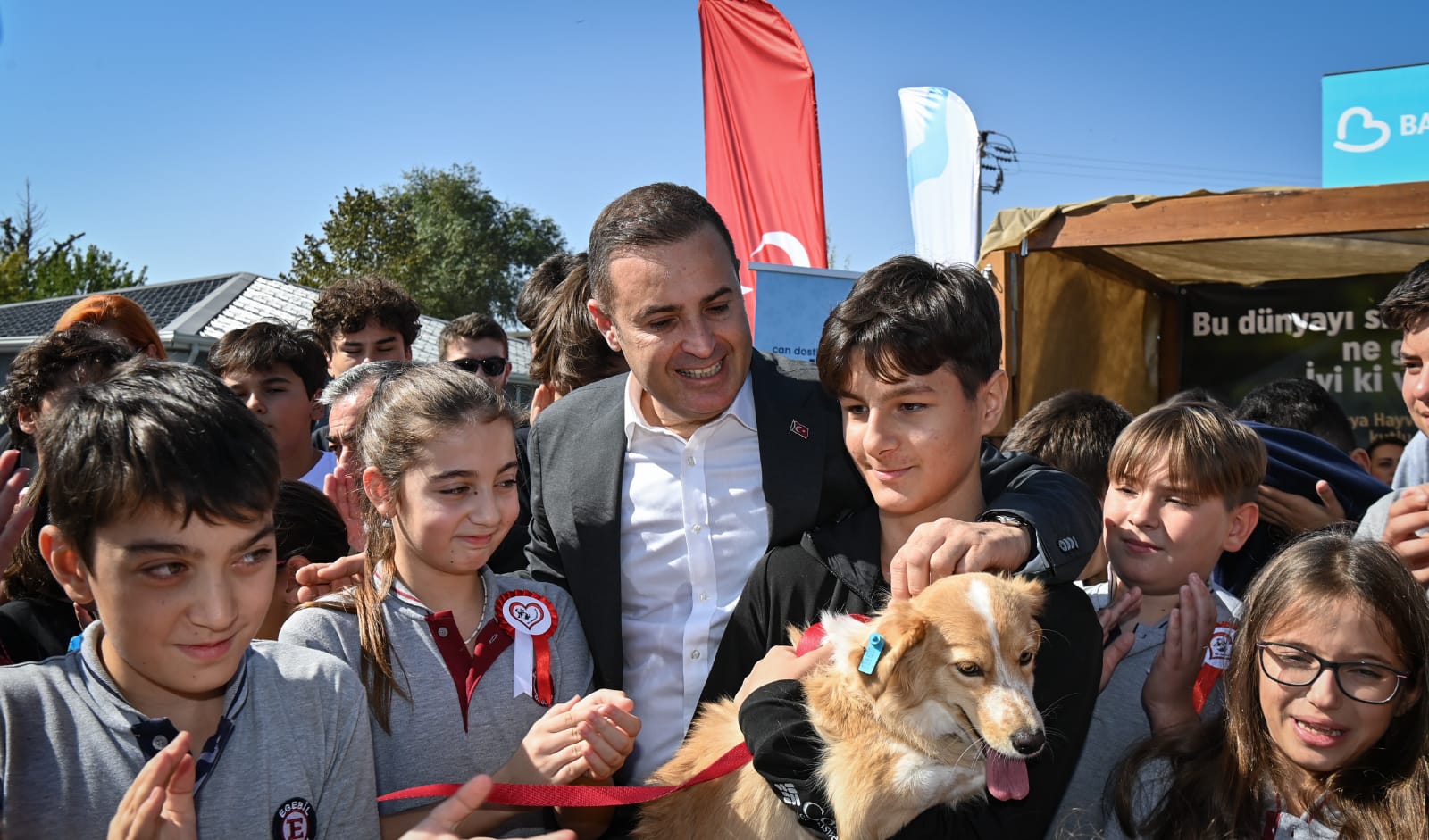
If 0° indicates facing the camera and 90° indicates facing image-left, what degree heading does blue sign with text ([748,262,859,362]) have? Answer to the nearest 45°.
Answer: approximately 0°

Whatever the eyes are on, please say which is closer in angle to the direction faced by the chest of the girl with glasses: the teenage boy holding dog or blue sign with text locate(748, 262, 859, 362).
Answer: the teenage boy holding dog

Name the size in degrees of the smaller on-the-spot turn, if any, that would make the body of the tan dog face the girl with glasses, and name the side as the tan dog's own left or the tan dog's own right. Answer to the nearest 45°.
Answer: approximately 45° to the tan dog's own left

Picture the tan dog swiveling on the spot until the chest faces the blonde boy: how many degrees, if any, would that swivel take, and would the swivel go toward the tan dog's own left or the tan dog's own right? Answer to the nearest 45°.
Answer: approximately 90° to the tan dog's own left

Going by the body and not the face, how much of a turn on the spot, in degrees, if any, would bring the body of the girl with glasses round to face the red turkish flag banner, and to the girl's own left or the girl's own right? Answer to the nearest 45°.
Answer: approximately 135° to the girl's own right

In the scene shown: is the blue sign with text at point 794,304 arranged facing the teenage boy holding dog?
yes

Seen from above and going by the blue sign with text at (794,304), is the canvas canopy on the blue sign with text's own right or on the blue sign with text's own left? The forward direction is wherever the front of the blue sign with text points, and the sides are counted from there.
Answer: on the blue sign with text's own left

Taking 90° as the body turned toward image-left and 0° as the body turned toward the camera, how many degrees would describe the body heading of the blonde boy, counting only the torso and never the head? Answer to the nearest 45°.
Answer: approximately 45°

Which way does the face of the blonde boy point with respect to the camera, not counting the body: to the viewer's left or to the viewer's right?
to the viewer's left

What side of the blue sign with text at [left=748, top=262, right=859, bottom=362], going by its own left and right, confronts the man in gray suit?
front

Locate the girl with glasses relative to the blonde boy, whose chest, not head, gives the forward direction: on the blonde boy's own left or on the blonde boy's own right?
on the blonde boy's own left

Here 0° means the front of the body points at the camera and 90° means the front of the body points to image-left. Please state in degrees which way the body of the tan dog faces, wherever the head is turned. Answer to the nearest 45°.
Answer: approximately 315°

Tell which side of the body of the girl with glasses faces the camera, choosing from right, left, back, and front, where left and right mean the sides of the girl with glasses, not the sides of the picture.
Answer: front

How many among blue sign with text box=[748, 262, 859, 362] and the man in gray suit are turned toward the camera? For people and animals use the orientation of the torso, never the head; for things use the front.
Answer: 2

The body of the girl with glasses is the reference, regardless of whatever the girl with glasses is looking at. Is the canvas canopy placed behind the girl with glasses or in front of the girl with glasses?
behind
